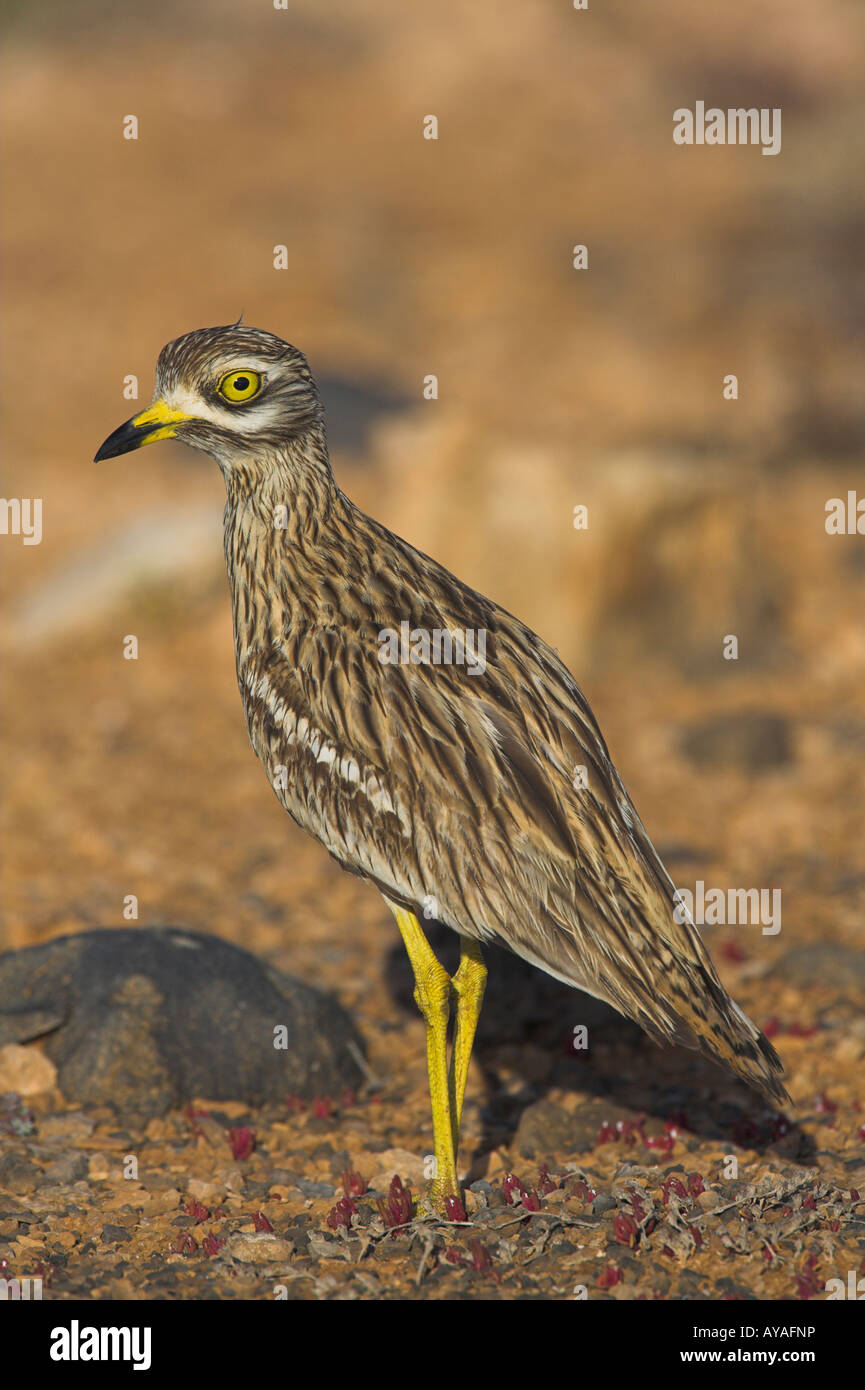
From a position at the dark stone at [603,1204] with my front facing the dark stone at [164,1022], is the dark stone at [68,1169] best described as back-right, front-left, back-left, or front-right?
front-left

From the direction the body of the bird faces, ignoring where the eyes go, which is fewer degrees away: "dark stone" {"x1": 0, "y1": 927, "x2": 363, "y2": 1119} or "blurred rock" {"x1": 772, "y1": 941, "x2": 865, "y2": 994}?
the dark stone

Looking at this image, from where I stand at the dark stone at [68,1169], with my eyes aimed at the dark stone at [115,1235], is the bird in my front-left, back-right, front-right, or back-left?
front-left

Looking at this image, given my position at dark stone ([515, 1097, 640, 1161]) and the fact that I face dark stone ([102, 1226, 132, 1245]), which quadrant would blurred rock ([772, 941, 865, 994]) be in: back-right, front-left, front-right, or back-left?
back-right

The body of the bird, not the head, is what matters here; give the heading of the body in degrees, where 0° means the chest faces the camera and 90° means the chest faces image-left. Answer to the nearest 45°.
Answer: approximately 90°

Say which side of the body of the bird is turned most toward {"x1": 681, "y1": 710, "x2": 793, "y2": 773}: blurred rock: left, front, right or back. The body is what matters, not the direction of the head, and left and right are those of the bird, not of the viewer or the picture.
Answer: right

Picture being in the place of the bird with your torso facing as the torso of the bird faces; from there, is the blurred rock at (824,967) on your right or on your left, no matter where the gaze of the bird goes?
on your right

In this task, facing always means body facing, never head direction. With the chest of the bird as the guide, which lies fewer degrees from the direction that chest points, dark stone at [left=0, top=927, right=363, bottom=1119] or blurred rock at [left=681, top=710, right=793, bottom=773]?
the dark stone
